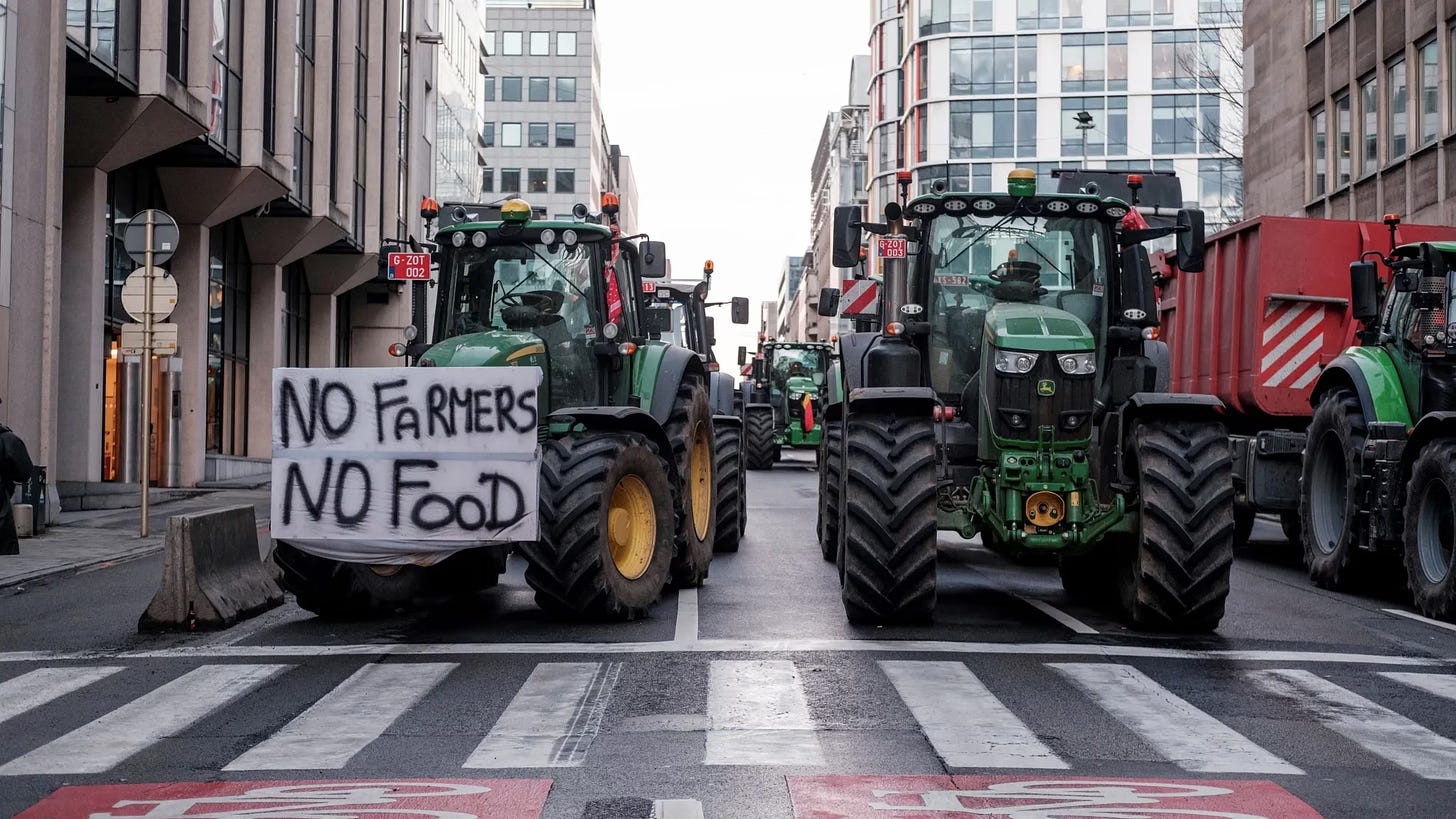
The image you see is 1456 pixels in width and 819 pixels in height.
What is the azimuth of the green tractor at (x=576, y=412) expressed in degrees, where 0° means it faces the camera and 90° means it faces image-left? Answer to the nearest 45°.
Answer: approximately 45°

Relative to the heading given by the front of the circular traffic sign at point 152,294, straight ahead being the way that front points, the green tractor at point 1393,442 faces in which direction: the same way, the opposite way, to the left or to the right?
the opposite way

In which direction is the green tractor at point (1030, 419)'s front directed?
toward the camera

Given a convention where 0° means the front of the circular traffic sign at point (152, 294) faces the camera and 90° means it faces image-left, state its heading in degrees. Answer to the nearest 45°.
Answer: approximately 180°

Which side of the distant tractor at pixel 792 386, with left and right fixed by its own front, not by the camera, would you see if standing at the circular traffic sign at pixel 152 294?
front

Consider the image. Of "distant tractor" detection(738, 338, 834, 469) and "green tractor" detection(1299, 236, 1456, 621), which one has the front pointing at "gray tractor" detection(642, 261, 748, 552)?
the distant tractor

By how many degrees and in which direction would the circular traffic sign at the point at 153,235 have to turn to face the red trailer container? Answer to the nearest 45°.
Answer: approximately 135° to its right

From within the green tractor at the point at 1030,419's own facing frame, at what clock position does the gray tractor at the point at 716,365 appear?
the gray tractor at the point at 716,365 is roughly at 5 o'clock from the green tractor at the point at 1030,419.

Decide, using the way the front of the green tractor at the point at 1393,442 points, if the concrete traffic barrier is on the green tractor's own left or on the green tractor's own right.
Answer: on the green tractor's own right

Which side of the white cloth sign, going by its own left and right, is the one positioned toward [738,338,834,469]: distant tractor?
back

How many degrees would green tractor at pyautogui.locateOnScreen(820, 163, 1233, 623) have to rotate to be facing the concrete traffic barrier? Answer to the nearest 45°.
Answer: approximately 90° to its right

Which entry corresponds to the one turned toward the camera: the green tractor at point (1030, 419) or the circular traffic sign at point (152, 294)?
the green tractor

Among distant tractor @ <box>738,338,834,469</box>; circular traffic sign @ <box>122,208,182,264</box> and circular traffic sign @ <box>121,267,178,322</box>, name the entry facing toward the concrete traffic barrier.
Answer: the distant tractor

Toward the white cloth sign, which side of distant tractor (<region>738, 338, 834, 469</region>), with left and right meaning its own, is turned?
front

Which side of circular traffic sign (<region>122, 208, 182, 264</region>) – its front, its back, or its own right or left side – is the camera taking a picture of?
back

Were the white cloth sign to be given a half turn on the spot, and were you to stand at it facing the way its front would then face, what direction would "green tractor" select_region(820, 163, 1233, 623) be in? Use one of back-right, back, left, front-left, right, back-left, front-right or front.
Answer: right

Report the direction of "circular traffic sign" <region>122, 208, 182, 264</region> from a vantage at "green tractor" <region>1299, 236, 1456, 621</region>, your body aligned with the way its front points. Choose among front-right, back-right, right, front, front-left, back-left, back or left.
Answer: back-right

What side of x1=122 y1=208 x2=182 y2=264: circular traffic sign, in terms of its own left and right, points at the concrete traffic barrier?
back
